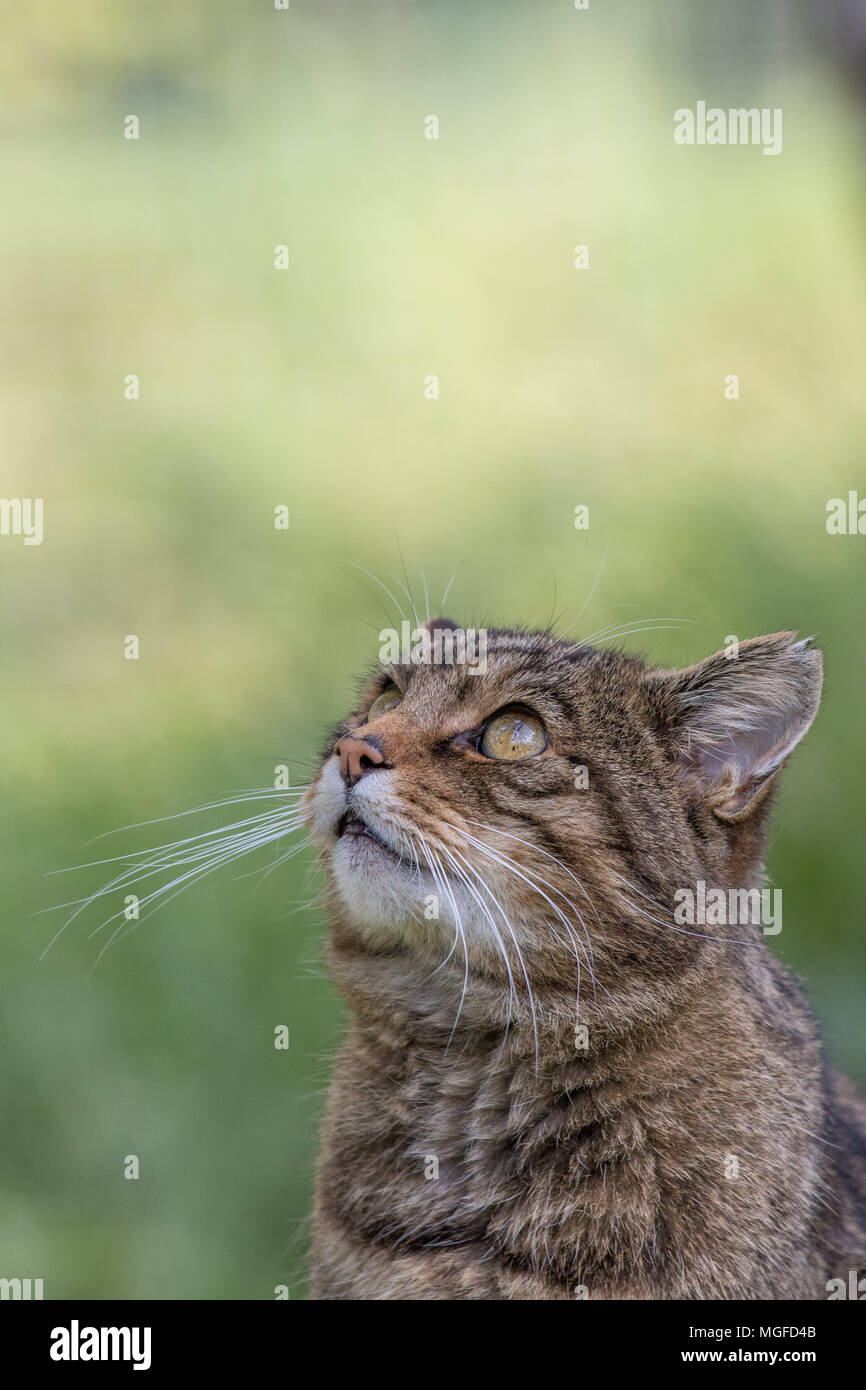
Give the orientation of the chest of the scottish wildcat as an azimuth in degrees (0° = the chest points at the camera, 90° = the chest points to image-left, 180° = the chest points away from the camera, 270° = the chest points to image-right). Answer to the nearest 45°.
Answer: approximately 45°
